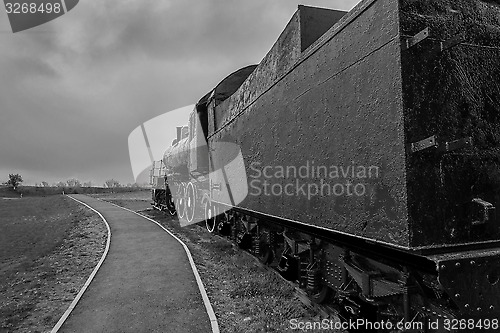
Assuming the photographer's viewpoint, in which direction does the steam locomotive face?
facing away from the viewer and to the left of the viewer
